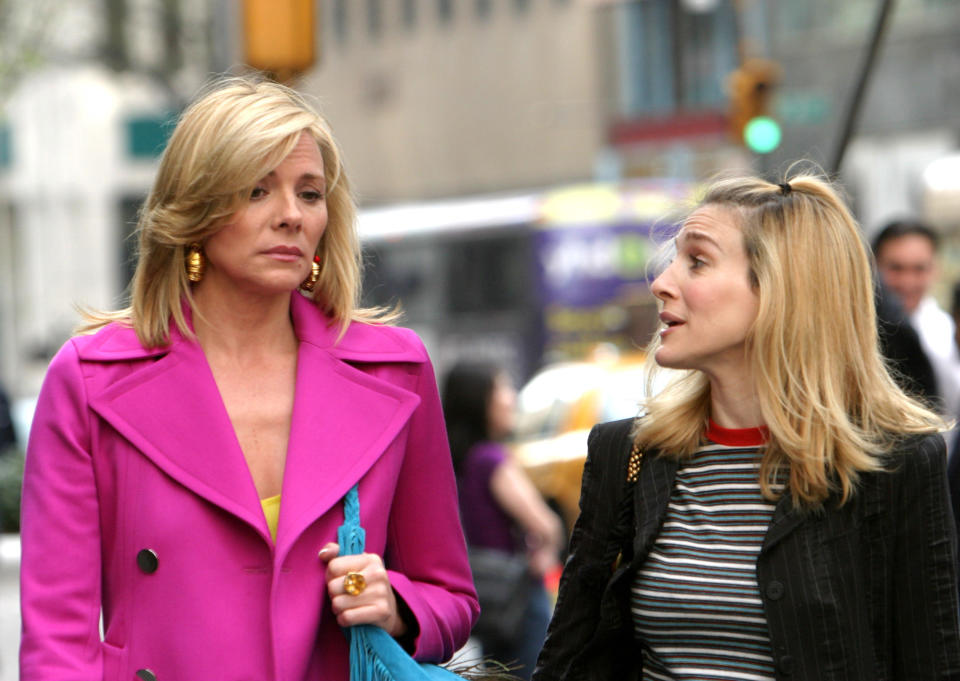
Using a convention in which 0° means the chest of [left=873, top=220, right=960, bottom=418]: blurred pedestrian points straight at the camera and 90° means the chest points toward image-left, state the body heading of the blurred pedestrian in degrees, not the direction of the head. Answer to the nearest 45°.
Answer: approximately 0°

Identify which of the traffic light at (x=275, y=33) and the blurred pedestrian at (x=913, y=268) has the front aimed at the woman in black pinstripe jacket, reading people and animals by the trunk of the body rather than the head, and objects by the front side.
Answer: the blurred pedestrian

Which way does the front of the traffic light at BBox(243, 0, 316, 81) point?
away from the camera

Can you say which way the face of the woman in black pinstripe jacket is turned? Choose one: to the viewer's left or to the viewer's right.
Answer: to the viewer's left
